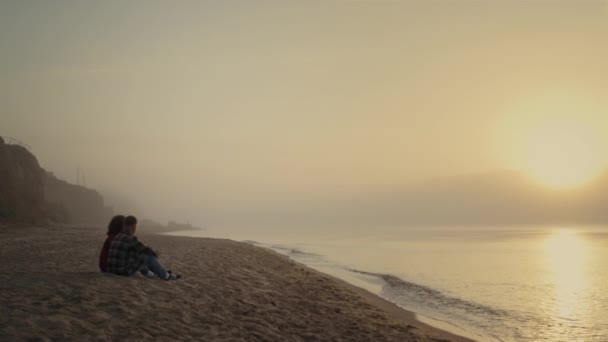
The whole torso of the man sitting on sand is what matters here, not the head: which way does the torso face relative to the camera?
to the viewer's right

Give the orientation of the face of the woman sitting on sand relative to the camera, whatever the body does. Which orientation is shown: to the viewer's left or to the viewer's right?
to the viewer's right

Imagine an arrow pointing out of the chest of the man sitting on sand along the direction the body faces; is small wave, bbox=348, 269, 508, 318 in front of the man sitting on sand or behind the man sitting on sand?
in front
